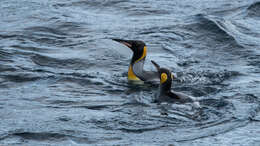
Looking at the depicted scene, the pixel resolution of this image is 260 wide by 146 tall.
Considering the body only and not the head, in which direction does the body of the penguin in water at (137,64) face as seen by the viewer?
to the viewer's left

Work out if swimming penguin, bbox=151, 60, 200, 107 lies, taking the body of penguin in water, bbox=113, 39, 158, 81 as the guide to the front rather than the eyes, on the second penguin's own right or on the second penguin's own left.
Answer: on the second penguin's own left
